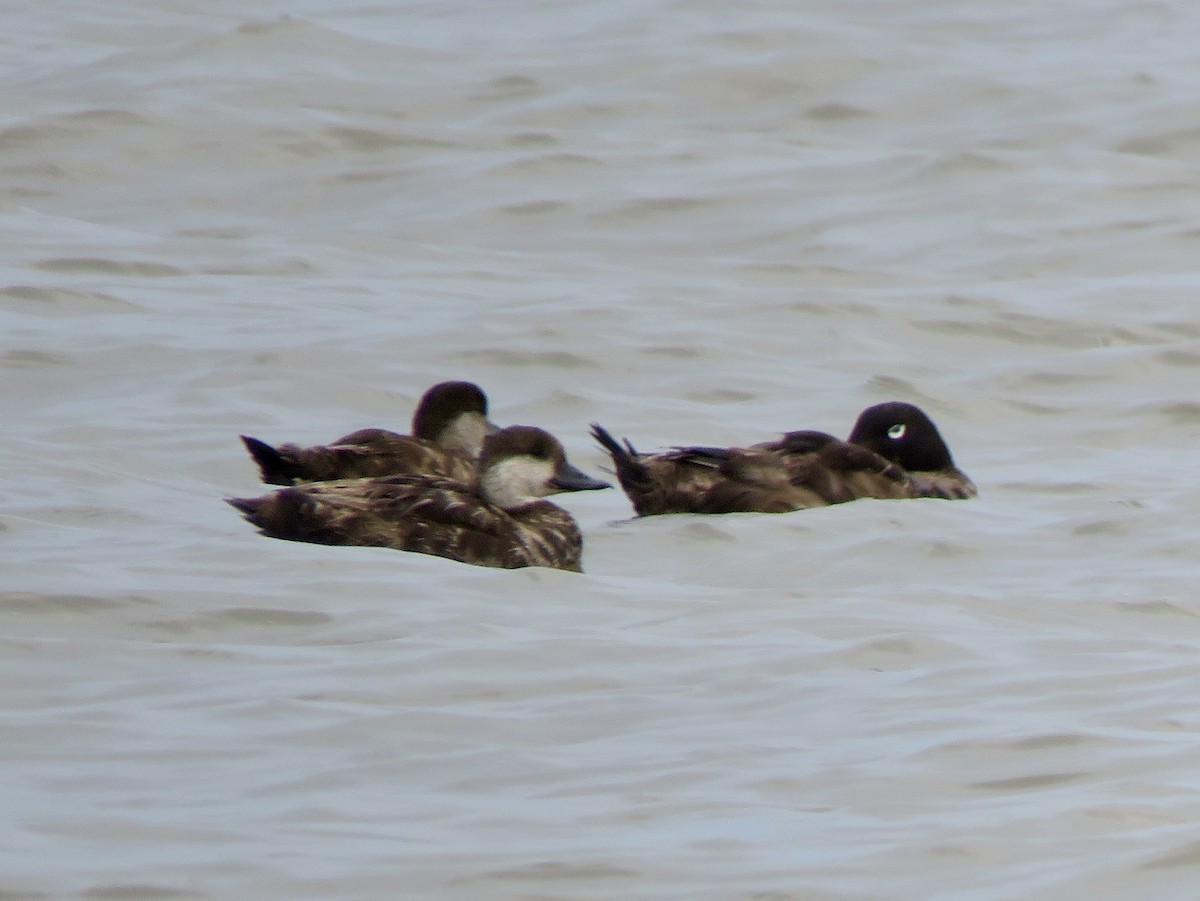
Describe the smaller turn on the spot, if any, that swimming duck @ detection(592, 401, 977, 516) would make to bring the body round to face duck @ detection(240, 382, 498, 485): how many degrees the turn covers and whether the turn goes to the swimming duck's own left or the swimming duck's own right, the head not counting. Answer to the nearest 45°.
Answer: approximately 180°

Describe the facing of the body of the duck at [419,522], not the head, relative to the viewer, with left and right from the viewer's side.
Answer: facing to the right of the viewer

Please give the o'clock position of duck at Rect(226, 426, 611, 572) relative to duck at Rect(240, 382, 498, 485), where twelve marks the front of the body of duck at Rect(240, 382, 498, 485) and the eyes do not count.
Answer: duck at Rect(226, 426, 611, 572) is roughly at 3 o'clock from duck at Rect(240, 382, 498, 485).

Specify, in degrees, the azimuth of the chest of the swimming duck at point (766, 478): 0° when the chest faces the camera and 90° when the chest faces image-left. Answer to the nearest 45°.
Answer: approximately 270°

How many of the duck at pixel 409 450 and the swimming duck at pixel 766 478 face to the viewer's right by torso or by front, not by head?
2

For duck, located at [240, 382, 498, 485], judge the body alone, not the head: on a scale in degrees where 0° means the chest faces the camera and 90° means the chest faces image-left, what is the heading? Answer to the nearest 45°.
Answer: approximately 270°
